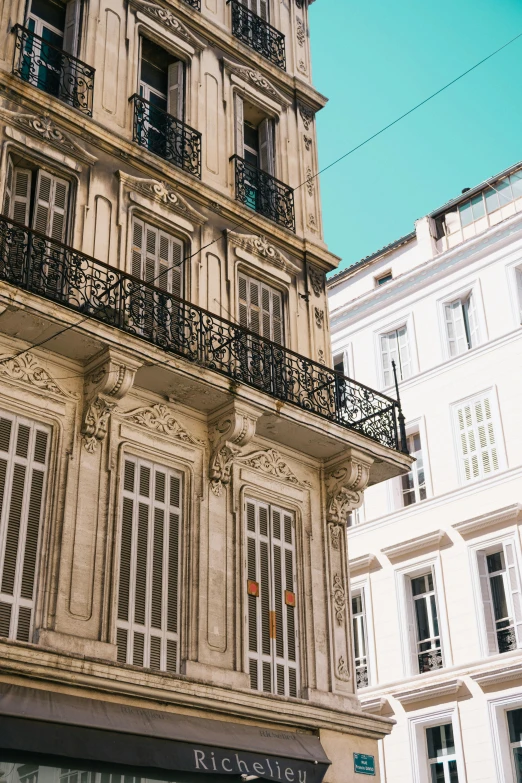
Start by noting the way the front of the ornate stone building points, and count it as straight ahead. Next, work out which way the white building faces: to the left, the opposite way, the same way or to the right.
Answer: to the right

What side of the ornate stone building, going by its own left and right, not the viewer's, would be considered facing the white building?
left

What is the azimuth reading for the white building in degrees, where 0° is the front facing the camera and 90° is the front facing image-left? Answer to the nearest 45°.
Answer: approximately 45°
